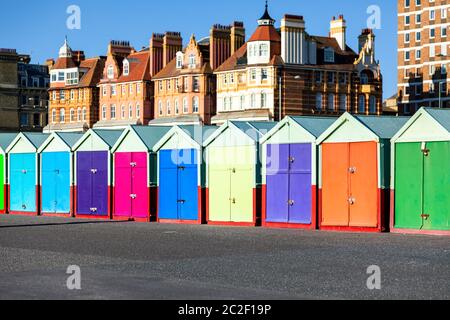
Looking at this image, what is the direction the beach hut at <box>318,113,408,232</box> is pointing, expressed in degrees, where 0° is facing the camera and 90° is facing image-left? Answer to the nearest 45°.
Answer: approximately 45°

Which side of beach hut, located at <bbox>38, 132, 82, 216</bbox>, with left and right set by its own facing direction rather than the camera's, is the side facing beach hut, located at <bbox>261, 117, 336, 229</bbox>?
left

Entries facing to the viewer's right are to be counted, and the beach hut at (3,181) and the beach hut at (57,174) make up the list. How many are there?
0

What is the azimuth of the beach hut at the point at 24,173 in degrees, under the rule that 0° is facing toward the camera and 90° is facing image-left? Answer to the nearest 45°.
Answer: approximately 45°

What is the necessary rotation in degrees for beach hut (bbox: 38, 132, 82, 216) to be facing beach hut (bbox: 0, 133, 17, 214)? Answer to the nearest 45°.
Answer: approximately 90° to its right

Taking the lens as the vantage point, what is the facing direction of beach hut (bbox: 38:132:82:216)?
facing the viewer and to the left of the viewer

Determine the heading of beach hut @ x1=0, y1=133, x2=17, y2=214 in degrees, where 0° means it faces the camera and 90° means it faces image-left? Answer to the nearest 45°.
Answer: approximately 45°

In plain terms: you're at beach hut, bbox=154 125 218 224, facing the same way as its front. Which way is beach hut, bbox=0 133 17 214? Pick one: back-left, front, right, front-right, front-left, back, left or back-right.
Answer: right

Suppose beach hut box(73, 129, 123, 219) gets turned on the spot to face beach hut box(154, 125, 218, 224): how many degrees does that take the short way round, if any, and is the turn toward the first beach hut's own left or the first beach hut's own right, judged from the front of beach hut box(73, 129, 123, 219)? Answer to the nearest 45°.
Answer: approximately 90° to the first beach hut's own left

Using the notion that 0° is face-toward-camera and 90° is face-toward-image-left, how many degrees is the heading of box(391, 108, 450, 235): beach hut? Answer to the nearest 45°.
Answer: approximately 45°

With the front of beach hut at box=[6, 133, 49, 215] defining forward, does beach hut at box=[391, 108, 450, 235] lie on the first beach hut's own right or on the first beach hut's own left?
on the first beach hut's own left

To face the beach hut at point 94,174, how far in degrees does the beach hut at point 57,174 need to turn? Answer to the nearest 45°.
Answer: approximately 90° to its left

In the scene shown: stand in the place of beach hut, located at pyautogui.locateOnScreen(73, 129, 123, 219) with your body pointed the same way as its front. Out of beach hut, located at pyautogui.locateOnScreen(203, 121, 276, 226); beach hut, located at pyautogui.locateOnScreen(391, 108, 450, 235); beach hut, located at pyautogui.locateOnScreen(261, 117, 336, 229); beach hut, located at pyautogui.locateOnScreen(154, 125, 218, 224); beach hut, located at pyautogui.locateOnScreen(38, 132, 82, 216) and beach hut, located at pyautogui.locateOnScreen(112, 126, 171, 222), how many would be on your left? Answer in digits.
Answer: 5
